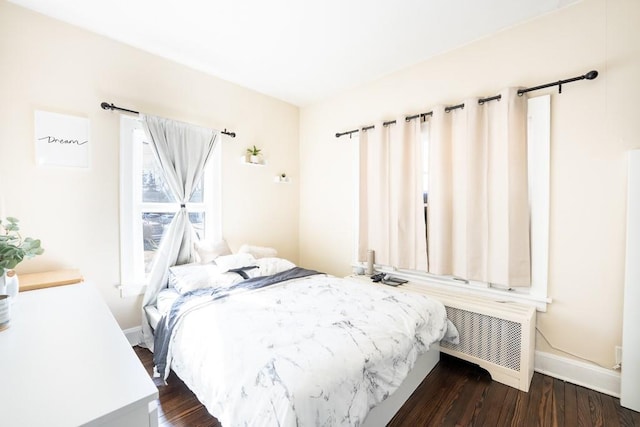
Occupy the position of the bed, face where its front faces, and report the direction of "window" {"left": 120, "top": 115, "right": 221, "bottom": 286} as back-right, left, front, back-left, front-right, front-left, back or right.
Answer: back

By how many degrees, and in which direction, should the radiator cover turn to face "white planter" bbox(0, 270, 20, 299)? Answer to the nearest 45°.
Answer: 0° — it already faces it

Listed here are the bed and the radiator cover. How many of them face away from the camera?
0

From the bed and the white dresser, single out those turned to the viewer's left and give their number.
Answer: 0

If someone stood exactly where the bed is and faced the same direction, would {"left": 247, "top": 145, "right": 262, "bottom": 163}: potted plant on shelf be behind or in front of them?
behind

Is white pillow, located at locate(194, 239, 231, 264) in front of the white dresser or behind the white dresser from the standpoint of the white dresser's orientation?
in front

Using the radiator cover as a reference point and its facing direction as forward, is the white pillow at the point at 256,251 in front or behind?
in front

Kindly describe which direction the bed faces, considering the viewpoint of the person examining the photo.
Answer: facing the viewer and to the right of the viewer

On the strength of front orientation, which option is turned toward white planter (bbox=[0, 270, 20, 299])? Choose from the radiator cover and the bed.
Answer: the radiator cover

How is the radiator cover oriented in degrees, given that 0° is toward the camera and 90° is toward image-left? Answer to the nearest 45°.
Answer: approximately 45°

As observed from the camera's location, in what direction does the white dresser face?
facing away from the viewer and to the right of the viewer

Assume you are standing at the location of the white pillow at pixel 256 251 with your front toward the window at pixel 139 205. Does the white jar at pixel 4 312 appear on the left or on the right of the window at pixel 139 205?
left

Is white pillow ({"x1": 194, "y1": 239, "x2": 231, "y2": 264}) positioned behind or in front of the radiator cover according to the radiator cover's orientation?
in front
